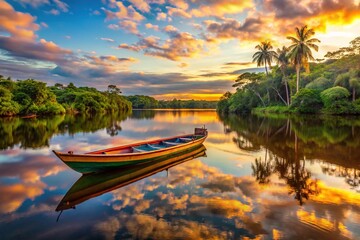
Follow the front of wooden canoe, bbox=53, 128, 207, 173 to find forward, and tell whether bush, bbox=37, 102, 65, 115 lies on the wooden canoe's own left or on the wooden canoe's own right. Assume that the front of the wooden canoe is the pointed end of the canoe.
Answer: on the wooden canoe's own right

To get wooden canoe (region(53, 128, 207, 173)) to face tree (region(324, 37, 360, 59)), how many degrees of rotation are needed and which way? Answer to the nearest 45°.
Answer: approximately 180°

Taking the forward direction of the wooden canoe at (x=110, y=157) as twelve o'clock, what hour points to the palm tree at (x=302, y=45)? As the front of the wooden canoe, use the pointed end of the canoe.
The palm tree is roughly at 6 o'clock from the wooden canoe.

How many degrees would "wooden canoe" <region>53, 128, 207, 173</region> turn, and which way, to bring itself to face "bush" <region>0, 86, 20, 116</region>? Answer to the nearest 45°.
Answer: approximately 90° to its right

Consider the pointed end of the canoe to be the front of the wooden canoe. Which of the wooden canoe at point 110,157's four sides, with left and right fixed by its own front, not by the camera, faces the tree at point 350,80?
back
